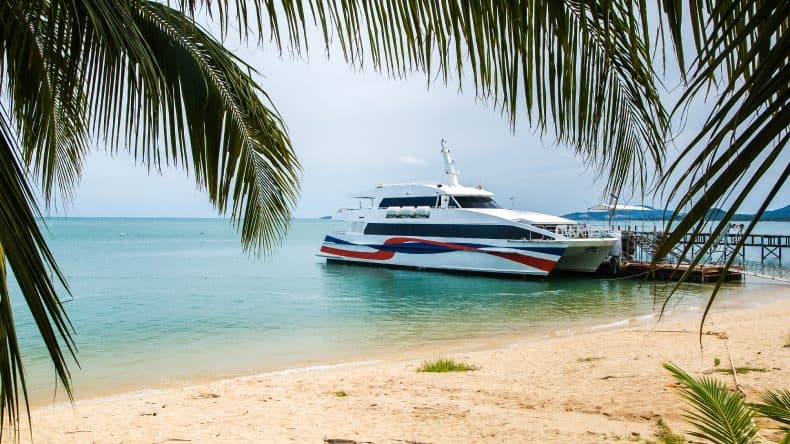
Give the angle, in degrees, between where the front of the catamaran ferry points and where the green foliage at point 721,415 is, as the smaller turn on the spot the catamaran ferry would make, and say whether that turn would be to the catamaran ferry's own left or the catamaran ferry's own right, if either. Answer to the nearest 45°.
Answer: approximately 45° to the catamaran ferry's own right

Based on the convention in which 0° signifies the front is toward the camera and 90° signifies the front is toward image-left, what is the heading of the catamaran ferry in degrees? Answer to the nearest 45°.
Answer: approximately 315°

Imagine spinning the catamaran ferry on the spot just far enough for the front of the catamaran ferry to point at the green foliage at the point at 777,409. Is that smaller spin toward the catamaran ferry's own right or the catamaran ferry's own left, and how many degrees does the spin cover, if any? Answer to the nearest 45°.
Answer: approximately 45° to the catamaran ferry's own right

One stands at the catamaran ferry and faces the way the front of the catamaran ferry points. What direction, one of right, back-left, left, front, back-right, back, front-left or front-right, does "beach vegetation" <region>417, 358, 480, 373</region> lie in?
front-right
